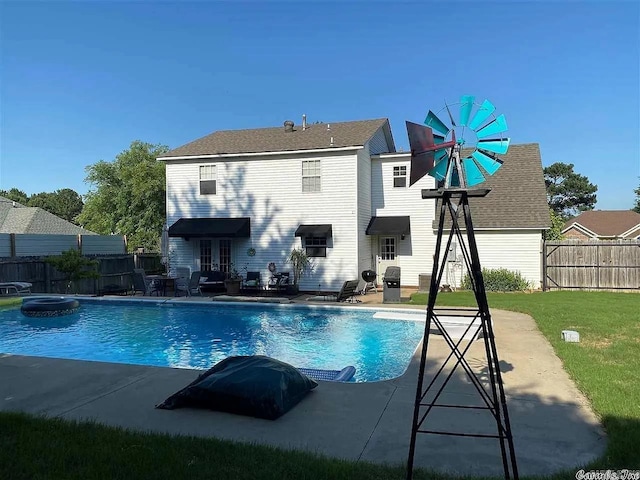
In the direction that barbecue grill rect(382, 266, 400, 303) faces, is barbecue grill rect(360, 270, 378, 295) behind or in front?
behind

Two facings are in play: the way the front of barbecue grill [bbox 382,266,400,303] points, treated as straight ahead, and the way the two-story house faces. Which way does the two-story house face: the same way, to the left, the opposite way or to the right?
the opposite way

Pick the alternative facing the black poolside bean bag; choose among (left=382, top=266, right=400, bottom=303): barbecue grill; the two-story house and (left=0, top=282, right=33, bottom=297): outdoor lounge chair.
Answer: the barbecue grill

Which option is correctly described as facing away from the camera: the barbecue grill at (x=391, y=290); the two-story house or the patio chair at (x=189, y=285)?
the two-story house

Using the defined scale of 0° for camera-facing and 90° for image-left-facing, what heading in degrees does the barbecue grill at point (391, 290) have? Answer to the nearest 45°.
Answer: approximately 0°

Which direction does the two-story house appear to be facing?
away from the camera
